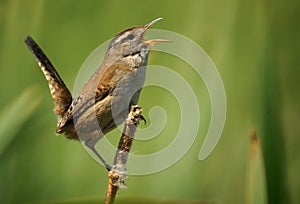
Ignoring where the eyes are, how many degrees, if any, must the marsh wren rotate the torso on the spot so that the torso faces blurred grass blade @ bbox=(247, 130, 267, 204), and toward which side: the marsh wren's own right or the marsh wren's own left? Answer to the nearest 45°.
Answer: approximately 45° to the marsh wren's own left

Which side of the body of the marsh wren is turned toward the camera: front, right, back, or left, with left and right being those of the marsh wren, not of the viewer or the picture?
right
